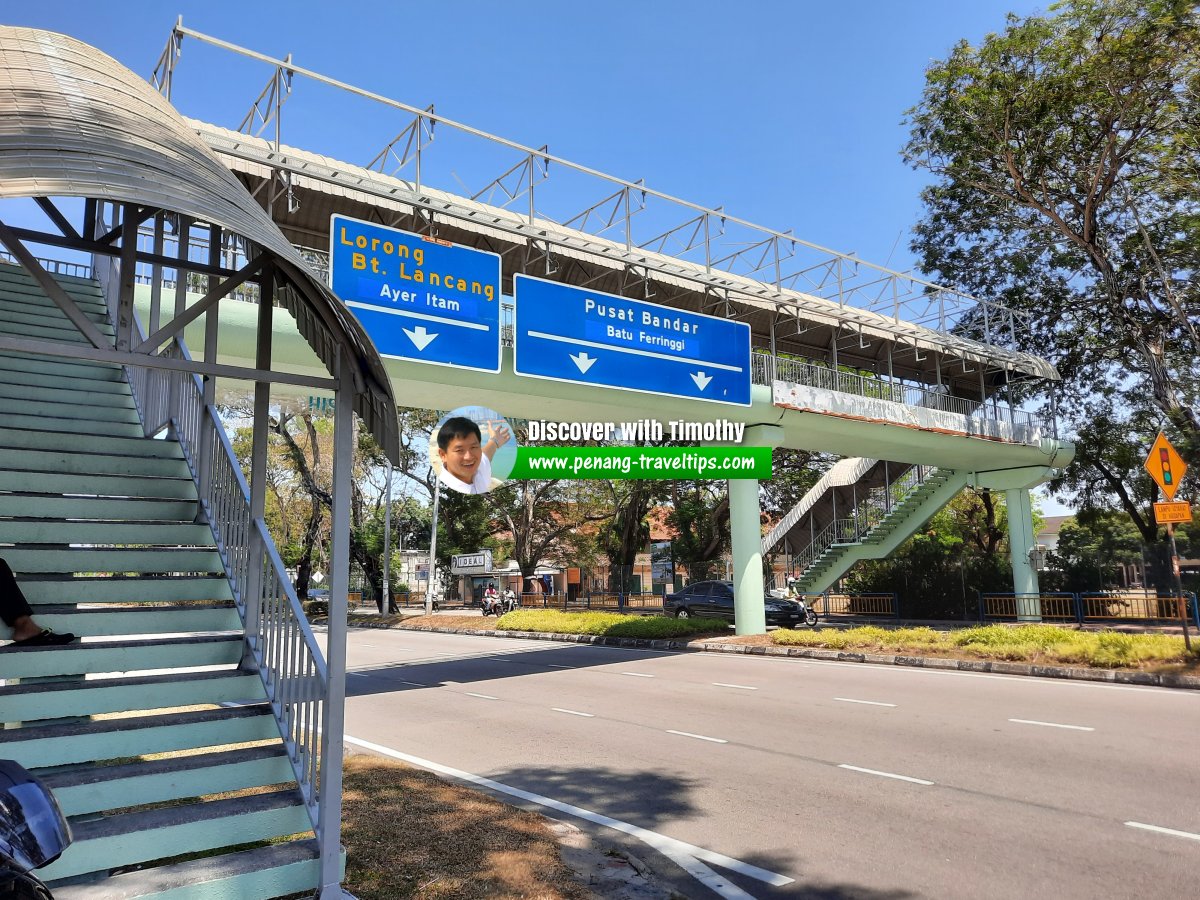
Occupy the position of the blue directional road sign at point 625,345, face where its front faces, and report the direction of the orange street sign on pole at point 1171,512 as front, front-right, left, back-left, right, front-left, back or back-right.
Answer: front-left

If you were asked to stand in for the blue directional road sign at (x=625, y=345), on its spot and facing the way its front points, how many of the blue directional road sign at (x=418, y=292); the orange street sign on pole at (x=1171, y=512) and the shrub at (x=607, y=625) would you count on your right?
1

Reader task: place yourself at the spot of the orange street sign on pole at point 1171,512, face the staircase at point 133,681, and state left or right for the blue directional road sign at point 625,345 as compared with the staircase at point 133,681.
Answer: right

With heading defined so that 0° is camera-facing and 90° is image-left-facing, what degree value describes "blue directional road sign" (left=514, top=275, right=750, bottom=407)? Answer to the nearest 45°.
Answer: approximately 315°

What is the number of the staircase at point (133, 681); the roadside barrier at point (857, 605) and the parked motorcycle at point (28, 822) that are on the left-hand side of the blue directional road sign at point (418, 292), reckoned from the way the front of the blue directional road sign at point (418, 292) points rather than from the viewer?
1

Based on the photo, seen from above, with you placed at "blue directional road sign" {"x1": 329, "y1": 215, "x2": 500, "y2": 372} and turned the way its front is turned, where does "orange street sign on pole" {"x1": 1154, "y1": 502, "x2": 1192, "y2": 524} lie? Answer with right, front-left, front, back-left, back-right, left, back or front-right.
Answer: front-left

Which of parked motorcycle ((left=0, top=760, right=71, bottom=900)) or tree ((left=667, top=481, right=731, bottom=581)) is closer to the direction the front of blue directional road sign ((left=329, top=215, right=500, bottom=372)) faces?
the parked motorcycle
